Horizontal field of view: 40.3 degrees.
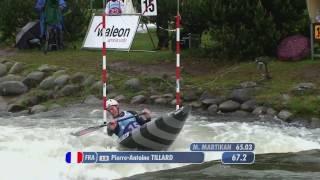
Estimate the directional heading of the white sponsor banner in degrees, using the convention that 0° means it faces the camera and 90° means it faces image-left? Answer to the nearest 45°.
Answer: approximately 0°

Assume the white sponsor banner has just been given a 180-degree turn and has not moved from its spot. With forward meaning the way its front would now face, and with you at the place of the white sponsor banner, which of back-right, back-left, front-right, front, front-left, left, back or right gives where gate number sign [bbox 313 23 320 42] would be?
back-right

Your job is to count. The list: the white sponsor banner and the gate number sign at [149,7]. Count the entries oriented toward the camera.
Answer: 2

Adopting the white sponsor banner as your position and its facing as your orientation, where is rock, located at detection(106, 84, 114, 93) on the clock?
The rock is roughly at 12 o'clock from the white sponsor banner.

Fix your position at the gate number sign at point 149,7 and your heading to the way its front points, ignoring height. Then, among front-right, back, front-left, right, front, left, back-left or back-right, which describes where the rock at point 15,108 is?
front-right

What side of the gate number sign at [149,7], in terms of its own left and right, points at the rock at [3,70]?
right

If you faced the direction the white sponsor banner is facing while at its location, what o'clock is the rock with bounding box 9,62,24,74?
The rock is roughly at 2 o'clock from the white sponsor banner.

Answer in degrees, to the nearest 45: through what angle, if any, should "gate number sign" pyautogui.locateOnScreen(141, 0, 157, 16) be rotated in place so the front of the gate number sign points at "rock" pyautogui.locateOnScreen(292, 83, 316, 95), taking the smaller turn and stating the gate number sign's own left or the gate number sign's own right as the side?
approximately 45° to the gate number sign's own left

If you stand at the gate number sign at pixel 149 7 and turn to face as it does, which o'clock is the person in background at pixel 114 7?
The person in background is roughly at 5 o'clock from the gate number sign.
